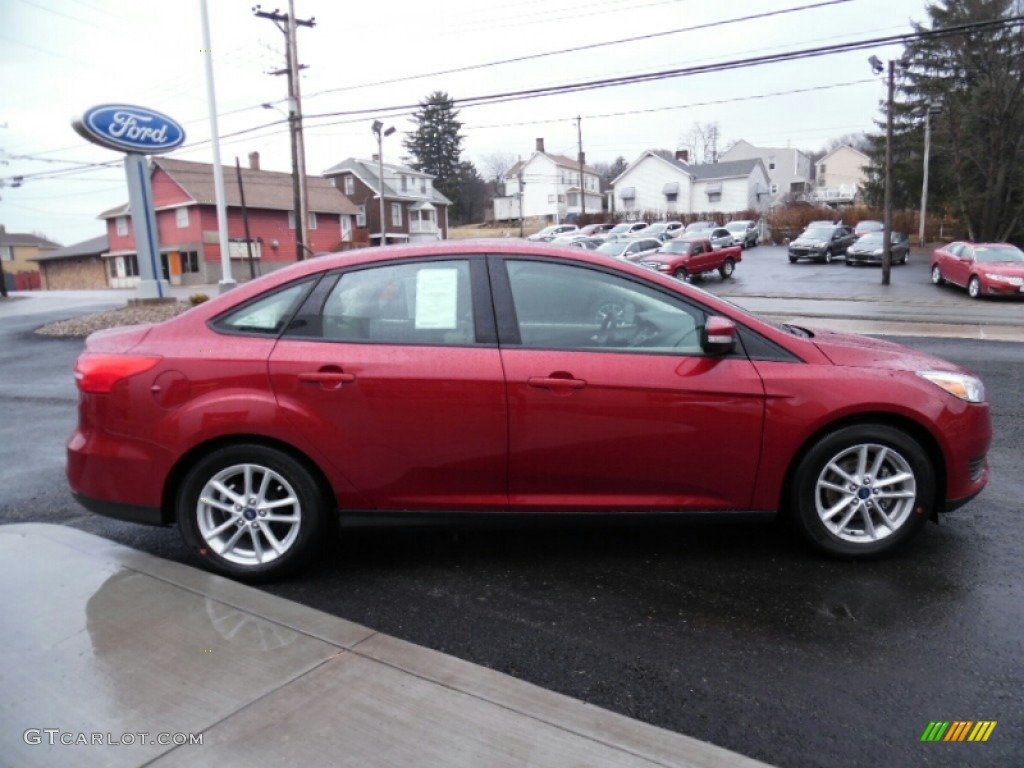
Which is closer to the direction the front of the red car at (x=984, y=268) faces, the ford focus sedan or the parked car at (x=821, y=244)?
the ford focus sedan

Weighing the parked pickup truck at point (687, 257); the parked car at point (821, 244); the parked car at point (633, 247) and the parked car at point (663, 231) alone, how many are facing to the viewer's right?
0

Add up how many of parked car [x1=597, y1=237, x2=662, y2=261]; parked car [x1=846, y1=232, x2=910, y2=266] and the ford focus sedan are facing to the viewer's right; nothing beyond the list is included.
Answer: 1

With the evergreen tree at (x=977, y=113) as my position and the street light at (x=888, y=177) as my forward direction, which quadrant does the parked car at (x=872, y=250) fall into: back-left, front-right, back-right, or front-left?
front-right

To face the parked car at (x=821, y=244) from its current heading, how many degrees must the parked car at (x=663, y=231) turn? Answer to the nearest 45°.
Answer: approximately 90° to its left

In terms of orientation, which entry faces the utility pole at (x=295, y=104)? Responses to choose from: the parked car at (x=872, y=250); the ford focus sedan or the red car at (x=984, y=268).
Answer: the parked car

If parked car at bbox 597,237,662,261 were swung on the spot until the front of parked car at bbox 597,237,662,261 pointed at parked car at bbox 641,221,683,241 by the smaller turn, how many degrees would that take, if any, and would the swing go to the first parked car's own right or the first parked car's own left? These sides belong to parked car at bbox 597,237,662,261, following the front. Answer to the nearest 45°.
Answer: approximately 135° to the first parked car's own right

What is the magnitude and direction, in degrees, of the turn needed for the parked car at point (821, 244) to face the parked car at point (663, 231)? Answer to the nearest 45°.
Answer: approximately 90° to its right

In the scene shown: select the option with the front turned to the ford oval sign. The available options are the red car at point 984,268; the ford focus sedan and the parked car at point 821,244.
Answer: the parked car

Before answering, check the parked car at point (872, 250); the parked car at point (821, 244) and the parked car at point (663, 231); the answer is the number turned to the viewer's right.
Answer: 0

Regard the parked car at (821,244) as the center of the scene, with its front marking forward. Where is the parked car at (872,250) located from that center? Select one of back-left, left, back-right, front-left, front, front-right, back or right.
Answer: left

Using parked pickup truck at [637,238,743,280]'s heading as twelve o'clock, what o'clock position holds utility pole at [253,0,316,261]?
The utility pole is roughly at 1 o'clock from the parked pickup truck.

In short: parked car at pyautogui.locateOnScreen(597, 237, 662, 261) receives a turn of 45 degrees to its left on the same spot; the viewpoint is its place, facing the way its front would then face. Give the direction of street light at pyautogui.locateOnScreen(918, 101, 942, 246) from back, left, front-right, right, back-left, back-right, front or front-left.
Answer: back-left

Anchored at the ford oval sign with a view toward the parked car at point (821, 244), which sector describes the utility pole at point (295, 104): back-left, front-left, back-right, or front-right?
front-left

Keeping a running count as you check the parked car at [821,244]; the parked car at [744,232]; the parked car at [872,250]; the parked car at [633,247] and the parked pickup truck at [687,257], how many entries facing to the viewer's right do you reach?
0

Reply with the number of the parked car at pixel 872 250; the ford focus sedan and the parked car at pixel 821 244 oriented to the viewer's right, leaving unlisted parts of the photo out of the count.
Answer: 1

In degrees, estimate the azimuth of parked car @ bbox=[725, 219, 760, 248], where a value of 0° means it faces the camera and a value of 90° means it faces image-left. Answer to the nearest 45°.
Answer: approximately 45°

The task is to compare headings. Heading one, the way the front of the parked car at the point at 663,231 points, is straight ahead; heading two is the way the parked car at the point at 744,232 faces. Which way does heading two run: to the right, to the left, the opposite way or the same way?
the same way

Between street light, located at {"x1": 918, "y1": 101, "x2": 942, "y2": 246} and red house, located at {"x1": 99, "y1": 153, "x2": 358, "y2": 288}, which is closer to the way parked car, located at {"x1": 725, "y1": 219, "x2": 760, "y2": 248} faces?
the red house

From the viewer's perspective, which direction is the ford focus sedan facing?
to the viewer's right

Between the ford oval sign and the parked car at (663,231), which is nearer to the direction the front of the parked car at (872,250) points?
the ford oval sign
